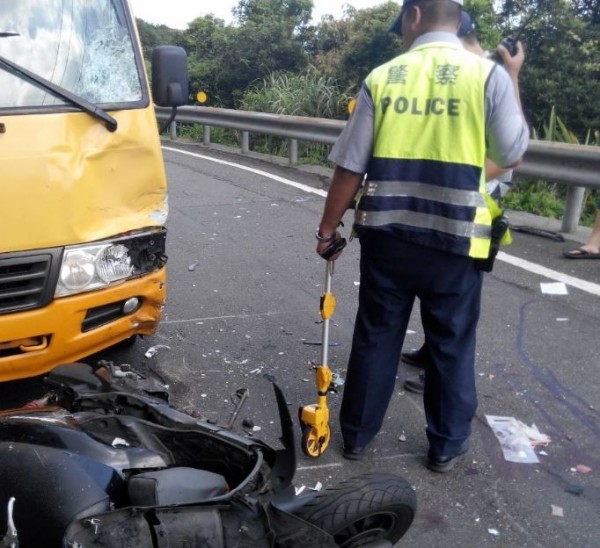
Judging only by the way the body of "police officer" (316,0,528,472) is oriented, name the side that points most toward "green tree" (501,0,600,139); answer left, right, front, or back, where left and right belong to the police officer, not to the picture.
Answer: front

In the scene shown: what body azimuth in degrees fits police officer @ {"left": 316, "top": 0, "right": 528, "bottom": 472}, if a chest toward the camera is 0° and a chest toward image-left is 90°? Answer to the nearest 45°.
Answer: approximately 180°

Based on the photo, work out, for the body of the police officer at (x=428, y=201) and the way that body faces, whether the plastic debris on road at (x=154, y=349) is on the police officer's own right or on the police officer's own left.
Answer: on the police officer's own left

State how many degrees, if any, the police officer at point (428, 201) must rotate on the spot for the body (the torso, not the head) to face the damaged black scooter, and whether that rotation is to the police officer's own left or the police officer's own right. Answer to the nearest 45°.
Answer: approximately 135° to the police officer's own left
